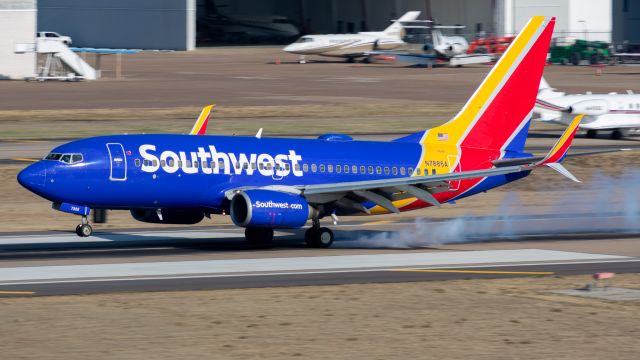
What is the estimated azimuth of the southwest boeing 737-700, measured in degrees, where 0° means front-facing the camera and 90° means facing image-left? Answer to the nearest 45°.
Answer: approximately 45°
